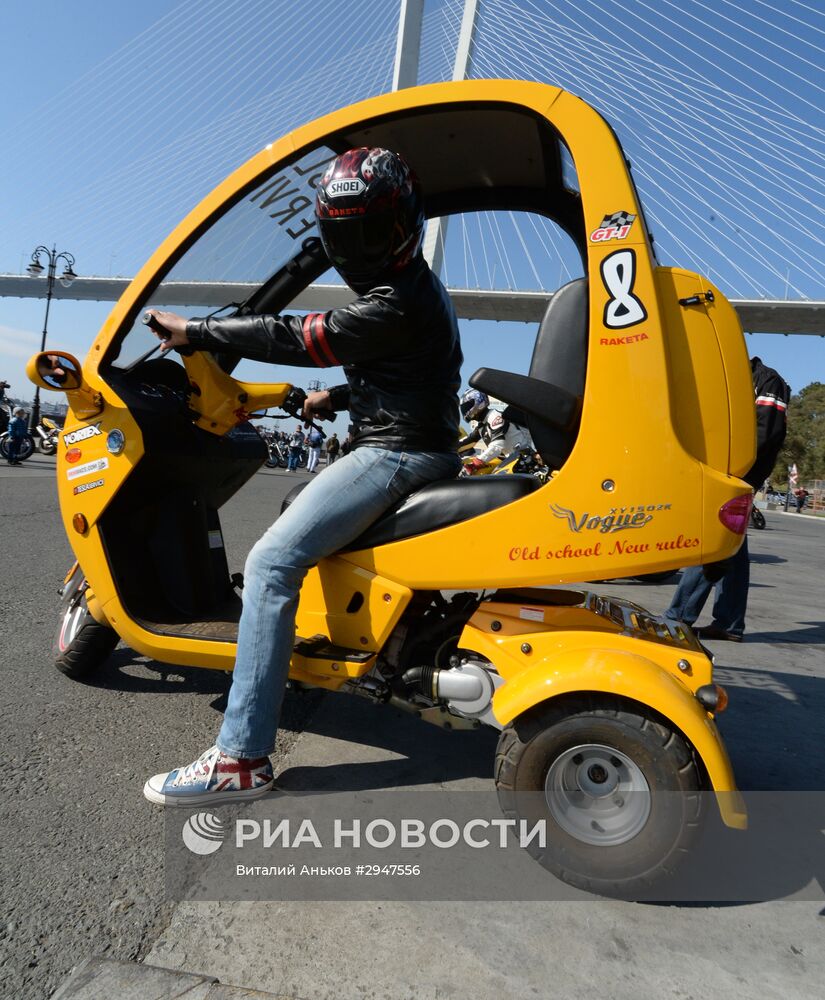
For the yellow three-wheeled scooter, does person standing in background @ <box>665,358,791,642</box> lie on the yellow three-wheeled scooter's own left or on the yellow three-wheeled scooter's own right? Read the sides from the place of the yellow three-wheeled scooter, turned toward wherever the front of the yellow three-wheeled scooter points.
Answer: on the yellow three-wheeled scooter's own right

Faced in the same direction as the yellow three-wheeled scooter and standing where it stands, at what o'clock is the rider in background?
The rider in background is roughly at 3 o'clock from the yellow three-wheeled scooter.

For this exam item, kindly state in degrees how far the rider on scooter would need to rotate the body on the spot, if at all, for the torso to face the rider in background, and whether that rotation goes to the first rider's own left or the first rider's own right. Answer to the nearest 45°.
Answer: approximately 90° to the first rider's own right

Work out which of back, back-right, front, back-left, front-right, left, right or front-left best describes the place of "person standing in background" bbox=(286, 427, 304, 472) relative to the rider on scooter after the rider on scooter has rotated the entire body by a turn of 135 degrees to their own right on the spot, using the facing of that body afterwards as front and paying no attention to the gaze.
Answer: front-left

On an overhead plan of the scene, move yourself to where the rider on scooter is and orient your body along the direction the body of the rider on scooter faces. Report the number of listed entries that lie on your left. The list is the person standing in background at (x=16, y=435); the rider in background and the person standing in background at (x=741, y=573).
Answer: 0

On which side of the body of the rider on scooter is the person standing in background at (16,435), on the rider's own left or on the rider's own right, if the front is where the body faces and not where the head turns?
on the rider's own right

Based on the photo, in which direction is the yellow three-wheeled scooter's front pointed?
to the viewer's left

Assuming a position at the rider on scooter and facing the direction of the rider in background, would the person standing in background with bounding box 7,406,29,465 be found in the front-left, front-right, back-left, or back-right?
front-left

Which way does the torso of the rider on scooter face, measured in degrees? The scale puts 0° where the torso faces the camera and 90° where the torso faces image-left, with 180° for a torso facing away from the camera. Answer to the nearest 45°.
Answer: approximately 90°

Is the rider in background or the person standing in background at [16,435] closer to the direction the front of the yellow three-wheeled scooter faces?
the person standing in background

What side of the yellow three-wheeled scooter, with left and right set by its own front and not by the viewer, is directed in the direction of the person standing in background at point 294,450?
right

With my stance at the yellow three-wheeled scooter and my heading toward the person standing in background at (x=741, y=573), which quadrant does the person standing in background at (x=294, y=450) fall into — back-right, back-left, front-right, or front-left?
front-left
